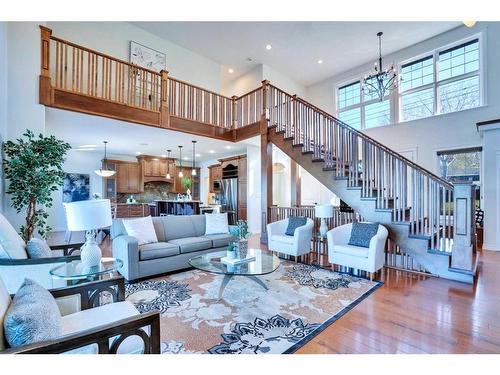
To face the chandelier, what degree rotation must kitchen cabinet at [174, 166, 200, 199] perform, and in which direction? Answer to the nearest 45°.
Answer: approximately 45° to its left

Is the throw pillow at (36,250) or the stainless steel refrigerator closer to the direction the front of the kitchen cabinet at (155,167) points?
the throw pillow

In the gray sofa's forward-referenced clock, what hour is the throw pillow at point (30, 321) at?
The throw pillow is roughly at 2 o'clock from the gray sofa.

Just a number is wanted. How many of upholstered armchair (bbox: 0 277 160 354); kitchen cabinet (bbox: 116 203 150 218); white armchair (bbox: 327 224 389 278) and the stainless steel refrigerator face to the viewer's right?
1

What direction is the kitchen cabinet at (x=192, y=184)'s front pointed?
toward the camera

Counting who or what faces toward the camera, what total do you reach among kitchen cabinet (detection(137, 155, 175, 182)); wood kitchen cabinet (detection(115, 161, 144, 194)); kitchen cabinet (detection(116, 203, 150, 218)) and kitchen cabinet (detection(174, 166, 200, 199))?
4

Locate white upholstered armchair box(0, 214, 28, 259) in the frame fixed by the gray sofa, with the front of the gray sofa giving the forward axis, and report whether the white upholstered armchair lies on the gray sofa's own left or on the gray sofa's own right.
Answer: on the gray sofa's own right

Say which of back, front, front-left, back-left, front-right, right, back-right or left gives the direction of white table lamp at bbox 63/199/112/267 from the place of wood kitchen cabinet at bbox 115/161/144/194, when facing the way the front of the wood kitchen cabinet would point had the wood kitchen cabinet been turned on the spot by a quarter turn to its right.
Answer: left

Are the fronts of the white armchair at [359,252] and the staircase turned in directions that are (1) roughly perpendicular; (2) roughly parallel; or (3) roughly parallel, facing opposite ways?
roughly perpendicular

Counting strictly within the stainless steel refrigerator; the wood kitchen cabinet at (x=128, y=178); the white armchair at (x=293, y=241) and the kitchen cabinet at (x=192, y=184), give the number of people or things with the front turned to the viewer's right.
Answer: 0

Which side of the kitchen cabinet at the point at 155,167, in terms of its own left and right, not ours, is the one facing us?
front

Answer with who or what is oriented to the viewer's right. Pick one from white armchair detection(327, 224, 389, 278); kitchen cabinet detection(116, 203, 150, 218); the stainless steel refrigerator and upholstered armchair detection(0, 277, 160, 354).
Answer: the upholstered armchair

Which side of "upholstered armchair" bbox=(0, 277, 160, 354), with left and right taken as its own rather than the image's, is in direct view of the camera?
right

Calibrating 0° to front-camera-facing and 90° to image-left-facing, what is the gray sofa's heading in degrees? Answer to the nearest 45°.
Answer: approximately 315°

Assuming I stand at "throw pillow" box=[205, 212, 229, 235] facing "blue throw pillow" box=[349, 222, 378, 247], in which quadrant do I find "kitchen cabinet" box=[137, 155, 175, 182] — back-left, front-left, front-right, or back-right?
back-left

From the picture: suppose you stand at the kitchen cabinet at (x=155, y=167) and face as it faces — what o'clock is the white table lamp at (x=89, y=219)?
The white table lamp is roughly at 12 o'clock from the kitchen cabinet.

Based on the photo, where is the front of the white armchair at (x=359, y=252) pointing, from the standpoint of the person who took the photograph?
facing the viewer and to the left of the viewer

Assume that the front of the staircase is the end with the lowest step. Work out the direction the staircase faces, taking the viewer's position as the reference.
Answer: facing the viewer and to the right of the viewer

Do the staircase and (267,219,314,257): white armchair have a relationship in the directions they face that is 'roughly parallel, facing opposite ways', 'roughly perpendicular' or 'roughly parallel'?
roughly perpendicular

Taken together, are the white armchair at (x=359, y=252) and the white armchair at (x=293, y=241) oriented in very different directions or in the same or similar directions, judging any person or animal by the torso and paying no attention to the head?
same or similar directions
